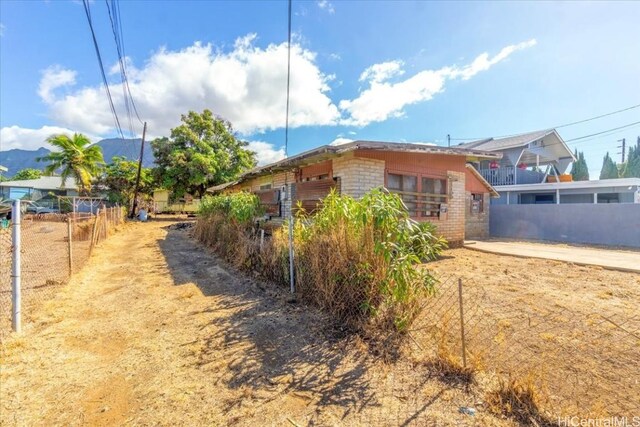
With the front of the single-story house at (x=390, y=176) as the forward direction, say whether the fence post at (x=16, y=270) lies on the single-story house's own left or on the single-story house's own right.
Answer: on the single-story house's own right

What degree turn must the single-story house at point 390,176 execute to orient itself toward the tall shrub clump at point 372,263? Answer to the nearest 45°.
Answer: approximately 45° to its right

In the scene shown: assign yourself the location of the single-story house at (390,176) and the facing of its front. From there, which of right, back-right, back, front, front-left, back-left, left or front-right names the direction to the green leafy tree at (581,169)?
left

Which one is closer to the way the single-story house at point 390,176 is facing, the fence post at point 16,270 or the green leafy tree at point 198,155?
the fence post

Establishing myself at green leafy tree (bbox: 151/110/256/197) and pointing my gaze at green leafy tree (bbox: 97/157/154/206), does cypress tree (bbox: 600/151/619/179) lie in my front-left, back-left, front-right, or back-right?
back-right

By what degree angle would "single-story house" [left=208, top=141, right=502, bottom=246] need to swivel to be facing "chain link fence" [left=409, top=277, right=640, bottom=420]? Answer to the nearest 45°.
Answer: approximately 45° to its right
